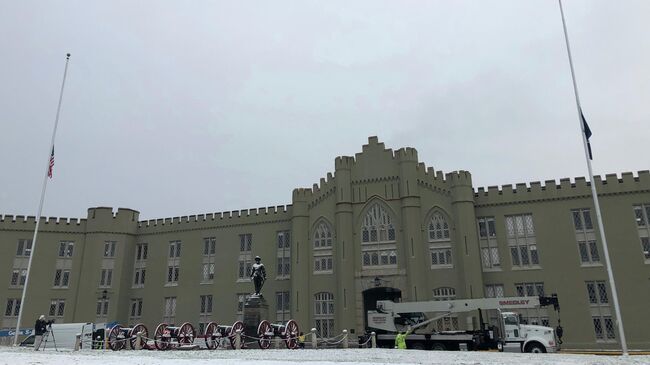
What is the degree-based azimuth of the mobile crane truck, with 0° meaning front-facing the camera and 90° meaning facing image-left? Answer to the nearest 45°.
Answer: approximately 270°

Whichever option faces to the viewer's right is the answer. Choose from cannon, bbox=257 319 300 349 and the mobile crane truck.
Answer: the mobile crane truck

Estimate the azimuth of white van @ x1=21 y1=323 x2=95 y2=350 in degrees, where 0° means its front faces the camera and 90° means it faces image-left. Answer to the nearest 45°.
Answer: approximately 90°

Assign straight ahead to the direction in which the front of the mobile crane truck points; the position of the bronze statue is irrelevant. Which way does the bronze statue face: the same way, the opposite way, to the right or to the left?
to the right

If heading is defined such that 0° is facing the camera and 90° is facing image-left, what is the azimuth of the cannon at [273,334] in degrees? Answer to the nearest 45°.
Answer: approximately 0°

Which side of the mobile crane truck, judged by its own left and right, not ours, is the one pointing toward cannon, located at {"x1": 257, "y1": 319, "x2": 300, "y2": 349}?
back

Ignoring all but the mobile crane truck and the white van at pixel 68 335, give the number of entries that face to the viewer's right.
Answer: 1

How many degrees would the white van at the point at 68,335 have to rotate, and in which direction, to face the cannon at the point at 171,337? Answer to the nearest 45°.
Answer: approximately 135° to its left

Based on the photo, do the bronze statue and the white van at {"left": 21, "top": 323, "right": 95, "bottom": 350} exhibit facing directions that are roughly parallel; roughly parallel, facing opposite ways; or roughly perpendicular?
roughly perpendicular

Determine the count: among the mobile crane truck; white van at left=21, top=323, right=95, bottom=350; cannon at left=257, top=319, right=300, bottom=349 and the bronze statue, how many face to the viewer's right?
1
